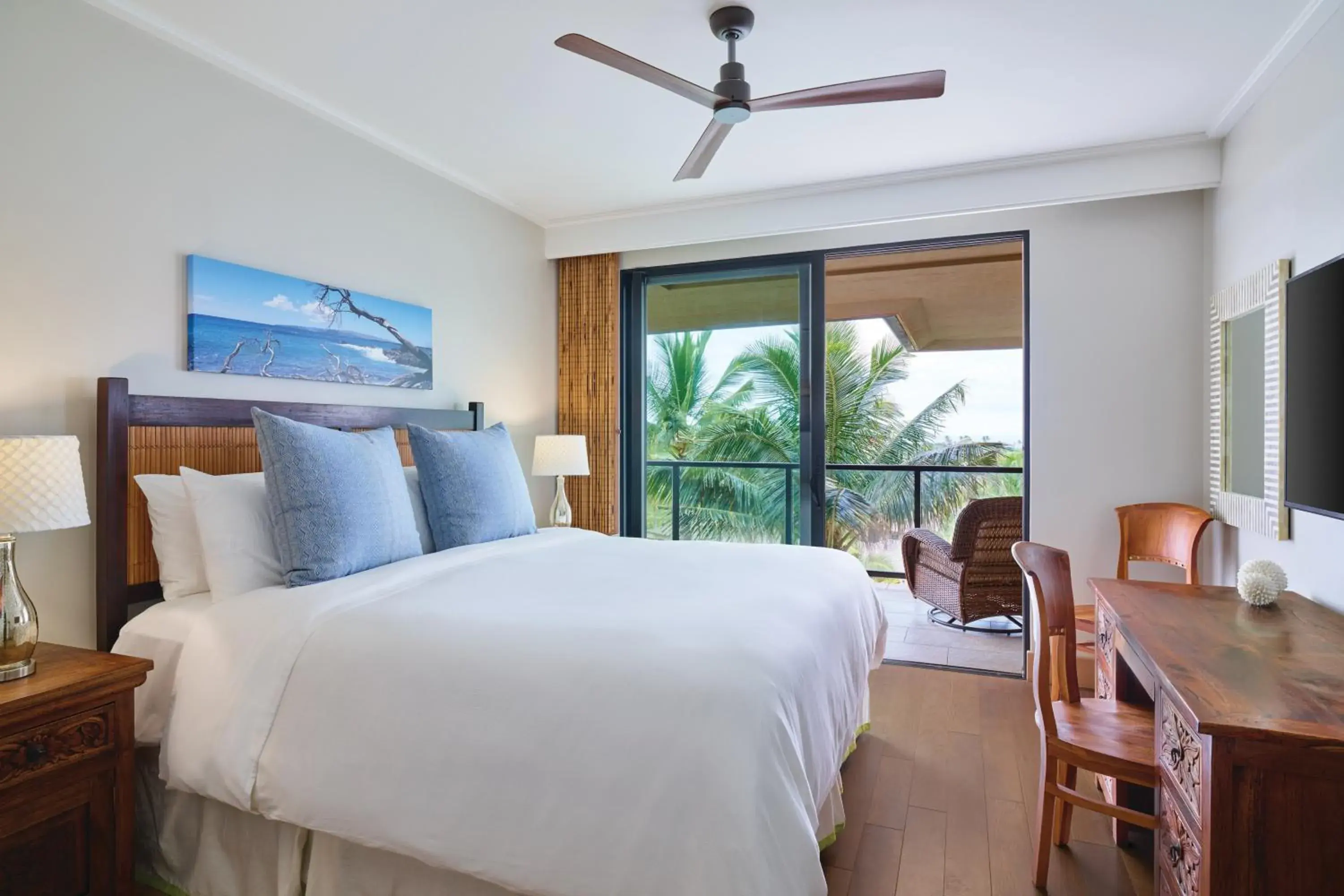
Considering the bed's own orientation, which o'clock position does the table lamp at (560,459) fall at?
The table lamp is roughly at 8 o'clock from the bed.

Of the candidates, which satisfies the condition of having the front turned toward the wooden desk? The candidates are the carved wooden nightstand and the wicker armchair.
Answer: the carved wooden nightstand

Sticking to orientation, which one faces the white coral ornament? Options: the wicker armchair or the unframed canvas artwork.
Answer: the unframed canvas artwork

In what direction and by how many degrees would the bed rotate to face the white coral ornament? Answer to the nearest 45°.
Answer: approximately 45° to its left

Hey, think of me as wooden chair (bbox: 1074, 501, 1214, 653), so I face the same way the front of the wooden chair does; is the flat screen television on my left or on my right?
on my left

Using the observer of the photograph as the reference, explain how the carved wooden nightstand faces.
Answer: facing the viewer and to the right of the viewer

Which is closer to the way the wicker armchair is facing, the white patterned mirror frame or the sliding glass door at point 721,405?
the sliding glass door

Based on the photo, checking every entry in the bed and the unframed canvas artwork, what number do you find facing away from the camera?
0

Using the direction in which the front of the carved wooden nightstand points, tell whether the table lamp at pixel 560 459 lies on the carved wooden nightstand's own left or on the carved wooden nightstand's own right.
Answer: on the carved wooden nightstand's own left

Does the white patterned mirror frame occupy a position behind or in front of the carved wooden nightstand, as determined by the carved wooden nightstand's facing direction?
in front

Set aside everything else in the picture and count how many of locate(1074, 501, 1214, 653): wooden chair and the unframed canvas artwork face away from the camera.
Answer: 0

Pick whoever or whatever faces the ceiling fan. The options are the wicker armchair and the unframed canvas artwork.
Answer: the unframed canvas artwork
